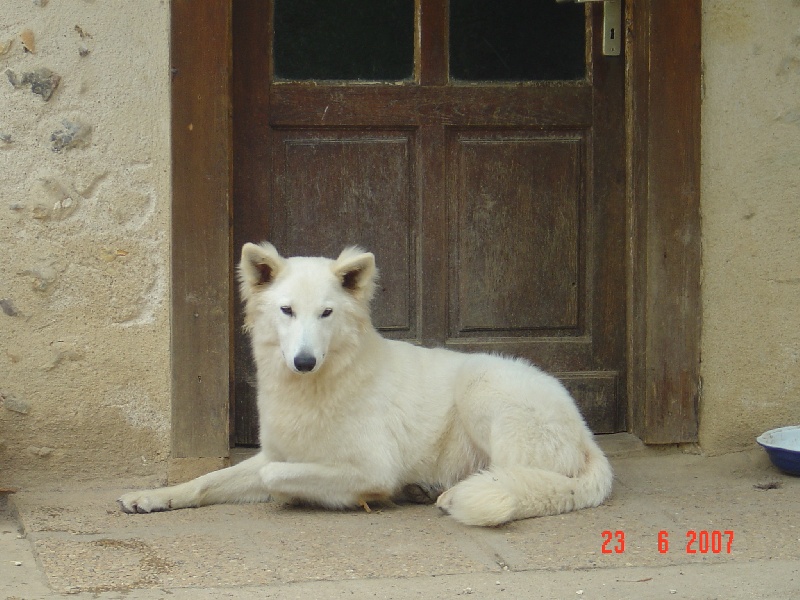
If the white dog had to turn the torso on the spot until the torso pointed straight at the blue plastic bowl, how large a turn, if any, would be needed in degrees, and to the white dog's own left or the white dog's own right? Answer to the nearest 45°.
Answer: approximately 180°

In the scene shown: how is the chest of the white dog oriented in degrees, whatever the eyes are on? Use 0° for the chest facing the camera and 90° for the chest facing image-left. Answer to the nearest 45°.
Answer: approximately 90°
